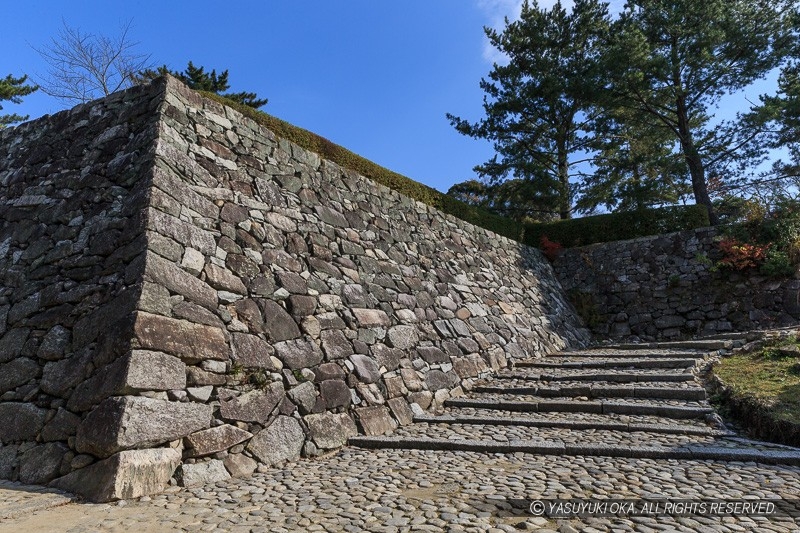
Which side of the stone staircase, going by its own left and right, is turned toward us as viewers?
front

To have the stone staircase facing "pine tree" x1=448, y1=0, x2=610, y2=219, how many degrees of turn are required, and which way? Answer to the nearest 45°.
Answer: approximately 180°

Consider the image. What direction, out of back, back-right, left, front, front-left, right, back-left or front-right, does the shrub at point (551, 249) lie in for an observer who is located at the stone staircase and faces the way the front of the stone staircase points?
back

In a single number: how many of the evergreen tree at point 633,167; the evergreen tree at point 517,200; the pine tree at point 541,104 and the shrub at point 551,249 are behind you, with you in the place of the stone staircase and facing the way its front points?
4

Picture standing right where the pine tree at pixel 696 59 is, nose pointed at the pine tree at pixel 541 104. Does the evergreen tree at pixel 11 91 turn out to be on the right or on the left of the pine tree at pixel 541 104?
left

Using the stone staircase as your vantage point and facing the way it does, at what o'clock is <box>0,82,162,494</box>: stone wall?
The stone wall is roughly at 2 o'clock from the stone staircase.

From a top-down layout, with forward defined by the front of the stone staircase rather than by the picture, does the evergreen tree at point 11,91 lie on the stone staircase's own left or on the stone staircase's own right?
on the stone staircase's own right

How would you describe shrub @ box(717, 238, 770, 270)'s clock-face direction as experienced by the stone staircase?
The shrub is roughly at 7 o'clock from the stone staircase.

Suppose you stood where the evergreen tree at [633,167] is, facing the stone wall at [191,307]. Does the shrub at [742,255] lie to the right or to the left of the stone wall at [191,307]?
left

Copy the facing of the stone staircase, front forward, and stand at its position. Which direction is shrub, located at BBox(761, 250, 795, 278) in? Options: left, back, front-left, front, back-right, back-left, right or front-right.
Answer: back-left

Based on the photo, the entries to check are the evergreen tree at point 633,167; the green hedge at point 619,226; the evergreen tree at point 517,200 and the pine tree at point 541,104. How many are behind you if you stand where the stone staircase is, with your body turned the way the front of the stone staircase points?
4
